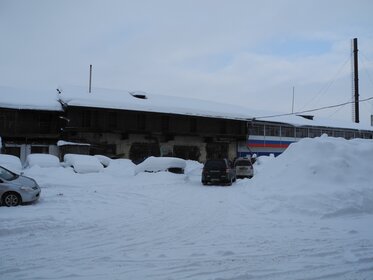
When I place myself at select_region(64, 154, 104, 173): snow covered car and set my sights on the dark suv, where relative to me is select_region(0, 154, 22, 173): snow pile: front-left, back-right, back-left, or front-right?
back-right

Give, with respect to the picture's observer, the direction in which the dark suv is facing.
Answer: facing away from the viewer

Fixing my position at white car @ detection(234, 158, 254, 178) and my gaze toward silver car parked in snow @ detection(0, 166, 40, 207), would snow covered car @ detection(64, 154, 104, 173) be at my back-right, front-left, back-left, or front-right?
front-right

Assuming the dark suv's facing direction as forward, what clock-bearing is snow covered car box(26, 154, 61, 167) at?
The snow covered car is roughly at 9 o'clock from the dark suv.

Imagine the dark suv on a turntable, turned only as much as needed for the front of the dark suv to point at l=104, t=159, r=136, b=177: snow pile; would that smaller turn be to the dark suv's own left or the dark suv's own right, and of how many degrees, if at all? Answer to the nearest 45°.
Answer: approximately 90° to the dark suv's own left

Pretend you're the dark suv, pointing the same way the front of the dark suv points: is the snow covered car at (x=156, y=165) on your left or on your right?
on your left

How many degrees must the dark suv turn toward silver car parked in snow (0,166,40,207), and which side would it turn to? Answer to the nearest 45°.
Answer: approximately 135° to its left

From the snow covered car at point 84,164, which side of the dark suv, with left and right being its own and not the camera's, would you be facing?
left
